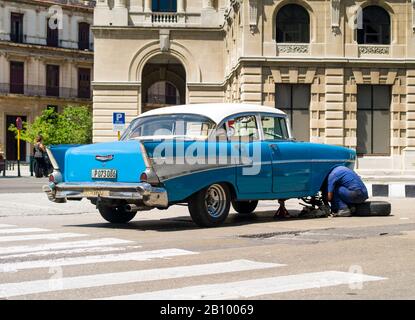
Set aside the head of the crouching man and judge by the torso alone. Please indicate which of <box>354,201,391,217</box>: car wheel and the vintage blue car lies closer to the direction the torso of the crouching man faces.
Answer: the vintage blue car

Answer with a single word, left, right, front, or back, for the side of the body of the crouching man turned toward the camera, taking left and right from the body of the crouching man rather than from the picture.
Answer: left

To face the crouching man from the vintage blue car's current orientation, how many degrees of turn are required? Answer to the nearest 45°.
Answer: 0° — it already faces them

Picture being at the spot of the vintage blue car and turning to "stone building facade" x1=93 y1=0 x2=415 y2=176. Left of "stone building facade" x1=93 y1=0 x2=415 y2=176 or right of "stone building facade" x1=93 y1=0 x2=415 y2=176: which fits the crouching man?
right

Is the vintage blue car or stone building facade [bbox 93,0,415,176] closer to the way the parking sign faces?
the vintage blue car

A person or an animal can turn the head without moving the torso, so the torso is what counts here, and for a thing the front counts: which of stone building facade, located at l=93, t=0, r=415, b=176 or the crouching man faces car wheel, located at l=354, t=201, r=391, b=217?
the stone building facade

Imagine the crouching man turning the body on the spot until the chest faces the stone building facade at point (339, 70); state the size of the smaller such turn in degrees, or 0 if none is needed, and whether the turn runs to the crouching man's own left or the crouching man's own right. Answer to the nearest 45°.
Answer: approximately 90° to the crouching man's own right

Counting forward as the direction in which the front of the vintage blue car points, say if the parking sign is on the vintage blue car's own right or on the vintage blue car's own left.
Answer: on the vintage blue car's own left

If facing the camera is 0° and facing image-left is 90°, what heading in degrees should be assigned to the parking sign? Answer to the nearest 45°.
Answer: approximately 0°

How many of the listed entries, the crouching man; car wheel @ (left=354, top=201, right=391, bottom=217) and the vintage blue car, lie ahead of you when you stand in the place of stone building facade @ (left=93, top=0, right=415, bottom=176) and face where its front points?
3
